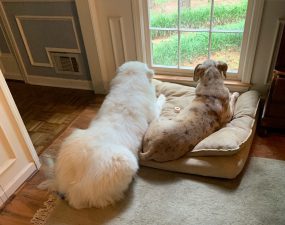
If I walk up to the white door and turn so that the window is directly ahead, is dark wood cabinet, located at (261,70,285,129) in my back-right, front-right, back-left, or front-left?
front-right

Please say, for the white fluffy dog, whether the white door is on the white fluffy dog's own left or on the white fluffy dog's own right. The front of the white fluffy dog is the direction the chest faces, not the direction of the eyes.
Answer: on the white fluffy dog's own left

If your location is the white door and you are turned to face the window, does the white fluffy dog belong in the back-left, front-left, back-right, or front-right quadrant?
front-right

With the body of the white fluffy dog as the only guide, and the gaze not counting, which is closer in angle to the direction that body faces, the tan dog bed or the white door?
the tan dog bed

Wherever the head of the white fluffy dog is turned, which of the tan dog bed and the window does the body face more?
the window

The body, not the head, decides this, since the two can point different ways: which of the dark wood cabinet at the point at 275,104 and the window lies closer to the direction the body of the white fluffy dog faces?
the window

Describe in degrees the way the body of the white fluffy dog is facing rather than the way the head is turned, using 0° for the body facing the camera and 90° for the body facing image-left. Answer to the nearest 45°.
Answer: approximately 225°

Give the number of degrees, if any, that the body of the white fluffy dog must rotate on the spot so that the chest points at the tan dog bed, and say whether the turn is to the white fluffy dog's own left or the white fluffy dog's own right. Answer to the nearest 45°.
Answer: approximately 45° to the white fluffy dog's own right

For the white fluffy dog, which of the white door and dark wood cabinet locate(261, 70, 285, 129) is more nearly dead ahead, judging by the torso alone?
the dark wood cabinet

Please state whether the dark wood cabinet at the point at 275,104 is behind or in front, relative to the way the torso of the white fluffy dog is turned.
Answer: in front

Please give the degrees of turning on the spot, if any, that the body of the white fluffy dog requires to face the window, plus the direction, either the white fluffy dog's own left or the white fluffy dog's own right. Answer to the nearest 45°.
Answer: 0° — it already faces it
